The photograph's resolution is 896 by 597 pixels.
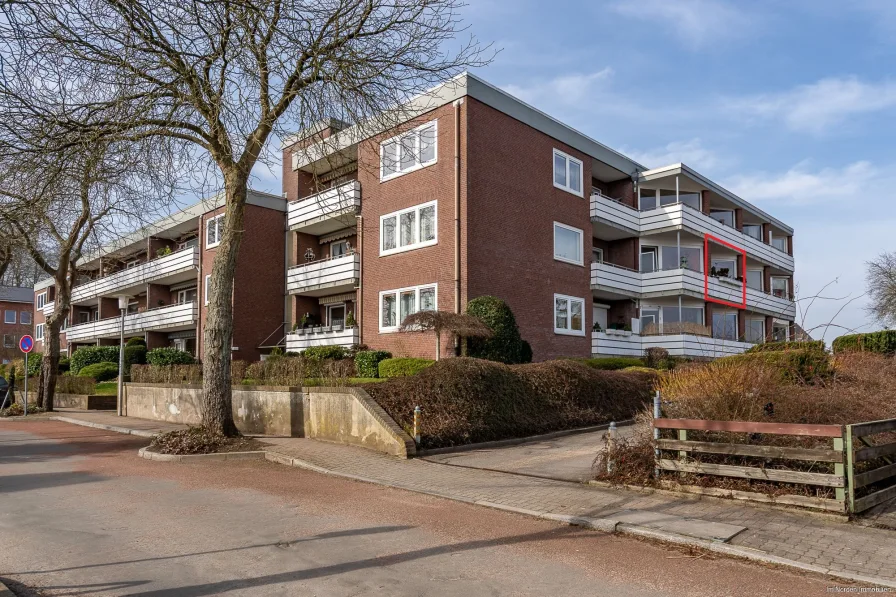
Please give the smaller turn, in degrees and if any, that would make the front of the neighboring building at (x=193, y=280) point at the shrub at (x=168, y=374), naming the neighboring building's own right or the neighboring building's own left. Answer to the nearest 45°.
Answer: approximately 45° to the neighboring building's own left

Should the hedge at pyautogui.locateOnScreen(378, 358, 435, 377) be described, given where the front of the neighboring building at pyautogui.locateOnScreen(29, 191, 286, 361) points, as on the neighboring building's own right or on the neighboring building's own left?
on the neighboring building's own left

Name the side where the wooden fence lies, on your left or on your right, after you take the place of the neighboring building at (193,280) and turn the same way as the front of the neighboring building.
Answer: on your left

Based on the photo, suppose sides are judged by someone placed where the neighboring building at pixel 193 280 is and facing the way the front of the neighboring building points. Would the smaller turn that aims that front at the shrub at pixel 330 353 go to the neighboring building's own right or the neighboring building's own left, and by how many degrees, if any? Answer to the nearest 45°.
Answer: approximately 45° to the neighboring building's own left

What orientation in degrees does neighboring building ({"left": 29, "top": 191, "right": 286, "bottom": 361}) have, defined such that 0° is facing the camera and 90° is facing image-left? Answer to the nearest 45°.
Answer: approximately 45°
